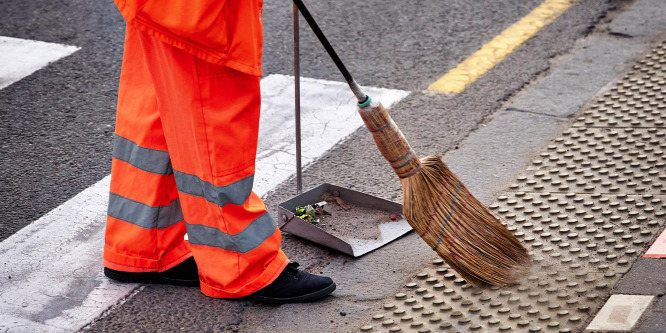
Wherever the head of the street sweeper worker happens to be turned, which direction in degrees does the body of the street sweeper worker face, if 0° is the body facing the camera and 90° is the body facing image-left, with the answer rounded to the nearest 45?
approximately 270°

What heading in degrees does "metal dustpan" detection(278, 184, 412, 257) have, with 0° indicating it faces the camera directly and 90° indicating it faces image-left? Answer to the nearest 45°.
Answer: approximately 315°
